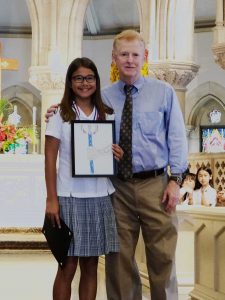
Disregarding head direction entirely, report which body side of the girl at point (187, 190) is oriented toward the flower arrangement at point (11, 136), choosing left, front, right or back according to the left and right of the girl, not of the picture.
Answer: right

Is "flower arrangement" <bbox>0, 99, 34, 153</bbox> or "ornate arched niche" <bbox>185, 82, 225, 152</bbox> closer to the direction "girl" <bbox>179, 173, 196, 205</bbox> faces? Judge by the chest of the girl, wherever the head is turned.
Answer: the flower arrangement

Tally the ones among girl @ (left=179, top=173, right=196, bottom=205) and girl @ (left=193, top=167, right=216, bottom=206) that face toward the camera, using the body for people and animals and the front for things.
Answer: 2

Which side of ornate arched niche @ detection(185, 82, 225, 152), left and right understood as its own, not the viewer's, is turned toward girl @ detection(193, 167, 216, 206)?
front

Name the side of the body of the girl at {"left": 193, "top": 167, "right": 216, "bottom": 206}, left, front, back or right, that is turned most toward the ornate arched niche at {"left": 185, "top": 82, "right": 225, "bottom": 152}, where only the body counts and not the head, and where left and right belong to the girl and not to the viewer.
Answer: back

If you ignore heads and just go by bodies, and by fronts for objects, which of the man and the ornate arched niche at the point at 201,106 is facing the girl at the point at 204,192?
the ornate arched niche

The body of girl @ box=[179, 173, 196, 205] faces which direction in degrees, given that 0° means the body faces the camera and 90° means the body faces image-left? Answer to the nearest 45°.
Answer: approximately 0°
